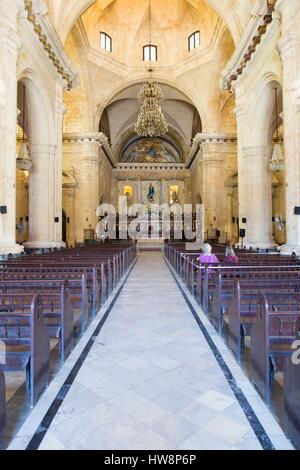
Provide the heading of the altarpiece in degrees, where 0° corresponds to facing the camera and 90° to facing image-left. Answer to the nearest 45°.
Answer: approximately 0°

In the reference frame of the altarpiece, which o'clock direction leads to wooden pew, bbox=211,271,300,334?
The wooden pew is roughly at 12 o'clock from the altarpiece.

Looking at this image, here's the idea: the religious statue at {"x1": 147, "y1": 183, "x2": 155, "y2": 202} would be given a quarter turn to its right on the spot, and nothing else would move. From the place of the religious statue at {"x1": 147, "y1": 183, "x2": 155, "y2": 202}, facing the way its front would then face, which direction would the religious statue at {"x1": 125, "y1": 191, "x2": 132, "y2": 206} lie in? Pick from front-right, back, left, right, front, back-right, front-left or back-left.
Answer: front

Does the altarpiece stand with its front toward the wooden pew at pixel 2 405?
yes

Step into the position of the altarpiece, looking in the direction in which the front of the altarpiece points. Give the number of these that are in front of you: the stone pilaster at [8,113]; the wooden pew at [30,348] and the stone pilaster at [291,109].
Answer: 3

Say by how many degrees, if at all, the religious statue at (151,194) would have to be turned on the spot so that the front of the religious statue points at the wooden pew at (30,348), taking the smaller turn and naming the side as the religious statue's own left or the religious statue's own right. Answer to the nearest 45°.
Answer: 0° — it already faces it

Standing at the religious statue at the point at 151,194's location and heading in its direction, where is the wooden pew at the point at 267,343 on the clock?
The wooden pew is roughly at 12 o'clock from the religious statue.

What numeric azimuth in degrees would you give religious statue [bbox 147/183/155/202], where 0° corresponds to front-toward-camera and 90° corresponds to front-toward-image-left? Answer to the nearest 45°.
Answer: approximately 0°

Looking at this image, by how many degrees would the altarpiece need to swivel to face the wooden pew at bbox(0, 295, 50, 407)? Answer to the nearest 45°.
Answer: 0° — it already faces it

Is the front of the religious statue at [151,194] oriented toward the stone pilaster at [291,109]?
yes

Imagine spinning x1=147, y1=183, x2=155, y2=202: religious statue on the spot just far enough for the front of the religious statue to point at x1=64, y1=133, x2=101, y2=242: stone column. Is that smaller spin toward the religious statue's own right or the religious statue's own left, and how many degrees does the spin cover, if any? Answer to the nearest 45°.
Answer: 0° — it already faces it

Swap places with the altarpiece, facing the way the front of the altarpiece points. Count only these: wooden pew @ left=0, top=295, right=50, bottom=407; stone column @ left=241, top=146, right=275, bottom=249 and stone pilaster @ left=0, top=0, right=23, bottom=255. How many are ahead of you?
3

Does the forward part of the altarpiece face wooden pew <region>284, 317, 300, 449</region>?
yes
